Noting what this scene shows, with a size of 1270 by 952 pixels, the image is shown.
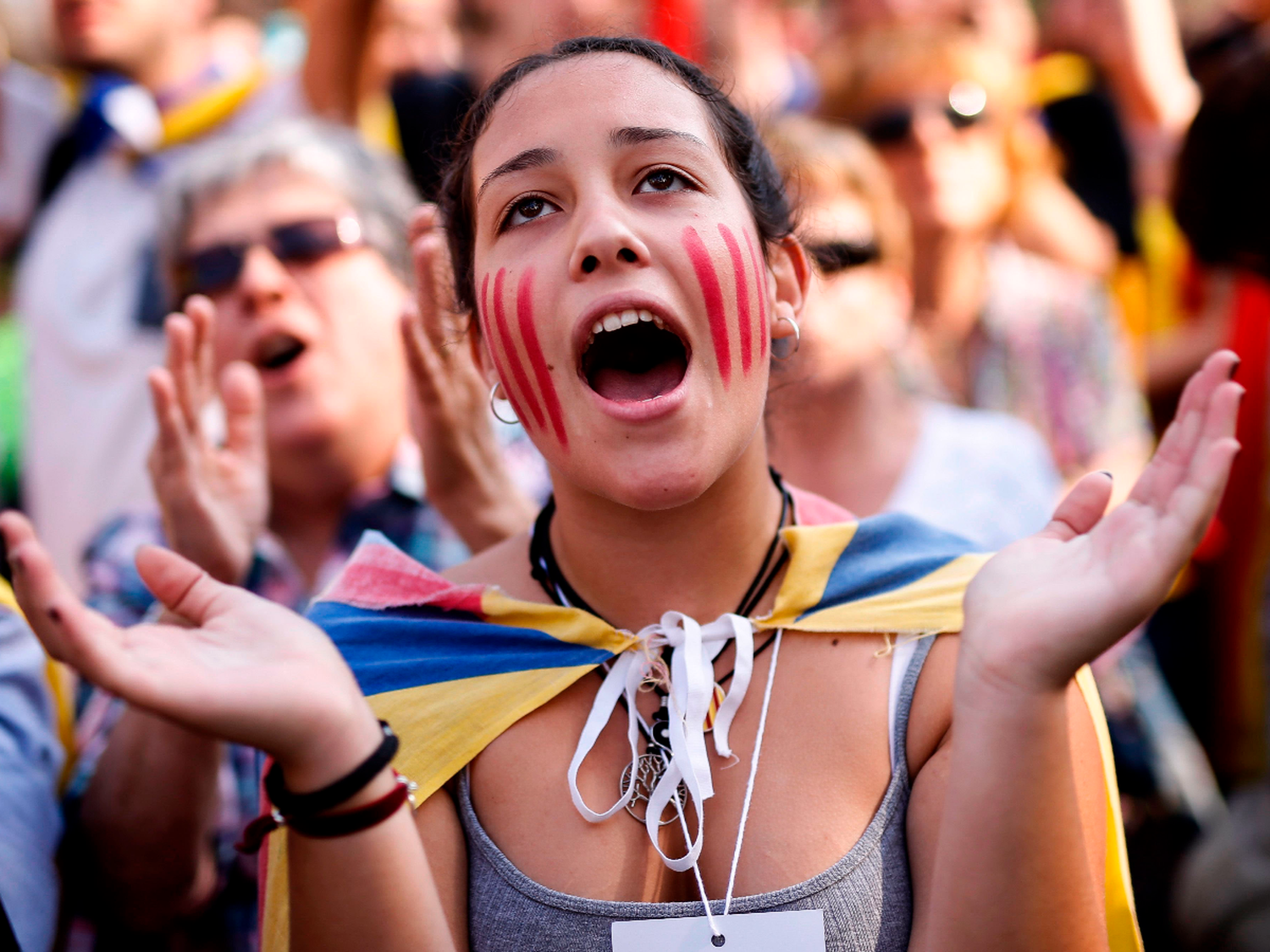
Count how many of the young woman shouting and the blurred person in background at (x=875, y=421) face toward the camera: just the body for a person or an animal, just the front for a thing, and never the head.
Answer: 2

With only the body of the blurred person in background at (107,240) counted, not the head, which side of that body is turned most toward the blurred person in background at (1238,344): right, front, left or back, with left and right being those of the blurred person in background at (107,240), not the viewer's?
left

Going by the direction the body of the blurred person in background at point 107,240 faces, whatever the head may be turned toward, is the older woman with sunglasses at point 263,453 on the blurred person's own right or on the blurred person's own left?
on the blurred person's own left

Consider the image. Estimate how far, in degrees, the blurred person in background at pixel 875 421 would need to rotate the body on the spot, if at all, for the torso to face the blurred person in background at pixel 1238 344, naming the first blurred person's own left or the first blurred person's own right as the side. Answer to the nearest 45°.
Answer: approximately 135° to the first blurred person's own left

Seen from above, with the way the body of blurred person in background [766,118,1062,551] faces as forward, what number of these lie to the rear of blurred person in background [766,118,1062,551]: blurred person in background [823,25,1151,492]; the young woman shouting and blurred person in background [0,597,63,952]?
1

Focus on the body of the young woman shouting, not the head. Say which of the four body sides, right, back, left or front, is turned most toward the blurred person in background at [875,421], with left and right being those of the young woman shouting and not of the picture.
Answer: back

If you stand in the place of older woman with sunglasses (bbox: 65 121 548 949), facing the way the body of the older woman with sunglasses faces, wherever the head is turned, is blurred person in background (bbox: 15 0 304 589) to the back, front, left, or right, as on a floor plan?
back

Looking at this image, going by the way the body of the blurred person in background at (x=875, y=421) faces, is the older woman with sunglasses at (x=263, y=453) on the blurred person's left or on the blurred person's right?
on the blurred person's right
